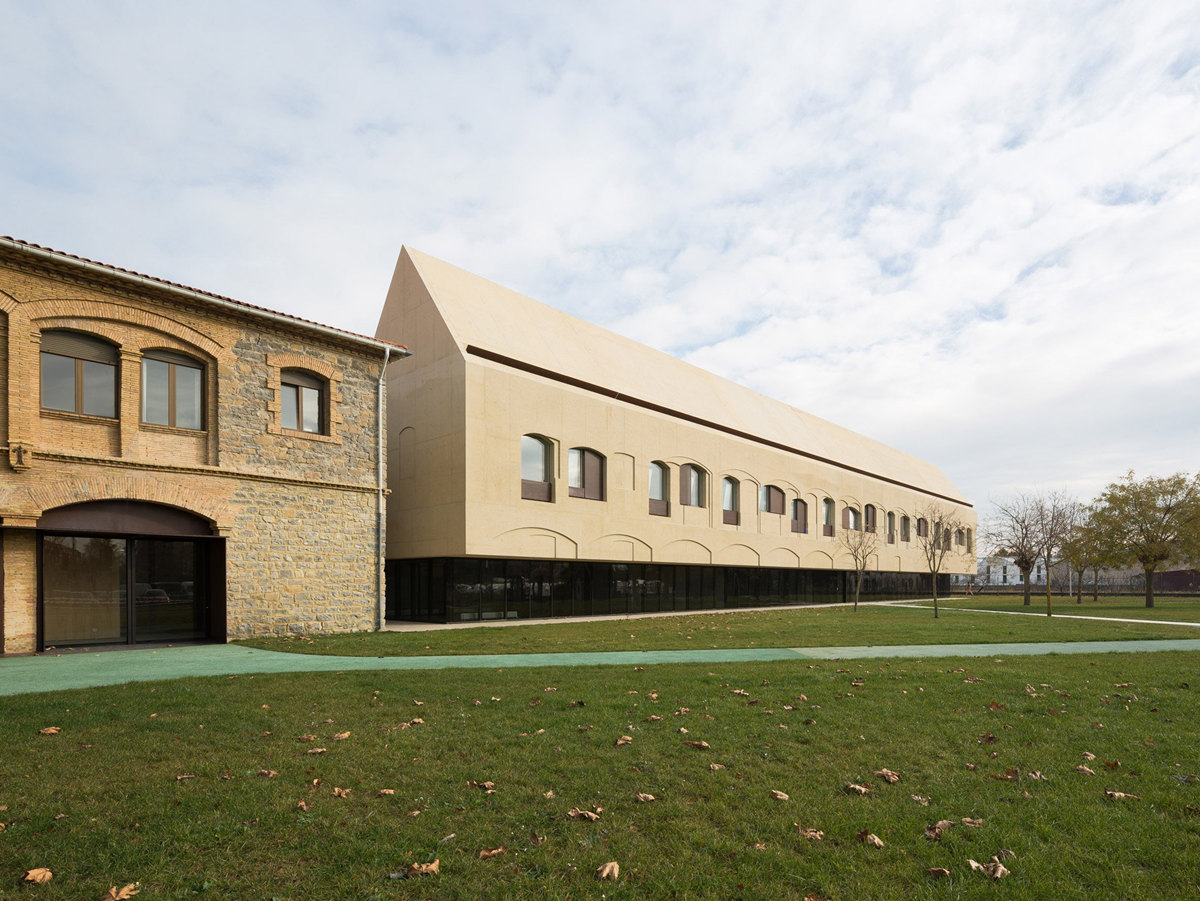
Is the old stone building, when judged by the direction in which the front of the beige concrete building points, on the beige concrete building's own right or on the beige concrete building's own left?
on the beige concrete building's own right

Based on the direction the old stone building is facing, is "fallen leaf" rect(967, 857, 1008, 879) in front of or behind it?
in front

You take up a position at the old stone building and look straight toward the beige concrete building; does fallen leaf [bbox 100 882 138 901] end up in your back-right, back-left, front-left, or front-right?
back-right

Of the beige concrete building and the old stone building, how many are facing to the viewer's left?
0

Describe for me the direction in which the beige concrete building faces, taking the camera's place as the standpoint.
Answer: facing the viewer and to the right of the viewer

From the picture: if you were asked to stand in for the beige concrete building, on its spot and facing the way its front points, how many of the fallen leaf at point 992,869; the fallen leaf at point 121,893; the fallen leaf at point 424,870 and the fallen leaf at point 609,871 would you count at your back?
0

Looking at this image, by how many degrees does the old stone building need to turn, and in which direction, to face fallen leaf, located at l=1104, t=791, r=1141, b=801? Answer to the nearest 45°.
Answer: approximately 45° to its right

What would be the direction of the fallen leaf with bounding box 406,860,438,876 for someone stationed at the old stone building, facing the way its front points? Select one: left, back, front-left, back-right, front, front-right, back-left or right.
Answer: front-right

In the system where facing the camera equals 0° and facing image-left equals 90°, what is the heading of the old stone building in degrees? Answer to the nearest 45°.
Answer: approximately 315°

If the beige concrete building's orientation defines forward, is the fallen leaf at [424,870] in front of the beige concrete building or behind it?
in front

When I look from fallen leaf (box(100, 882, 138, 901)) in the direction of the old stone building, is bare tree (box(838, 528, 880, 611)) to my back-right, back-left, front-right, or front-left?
front-right
